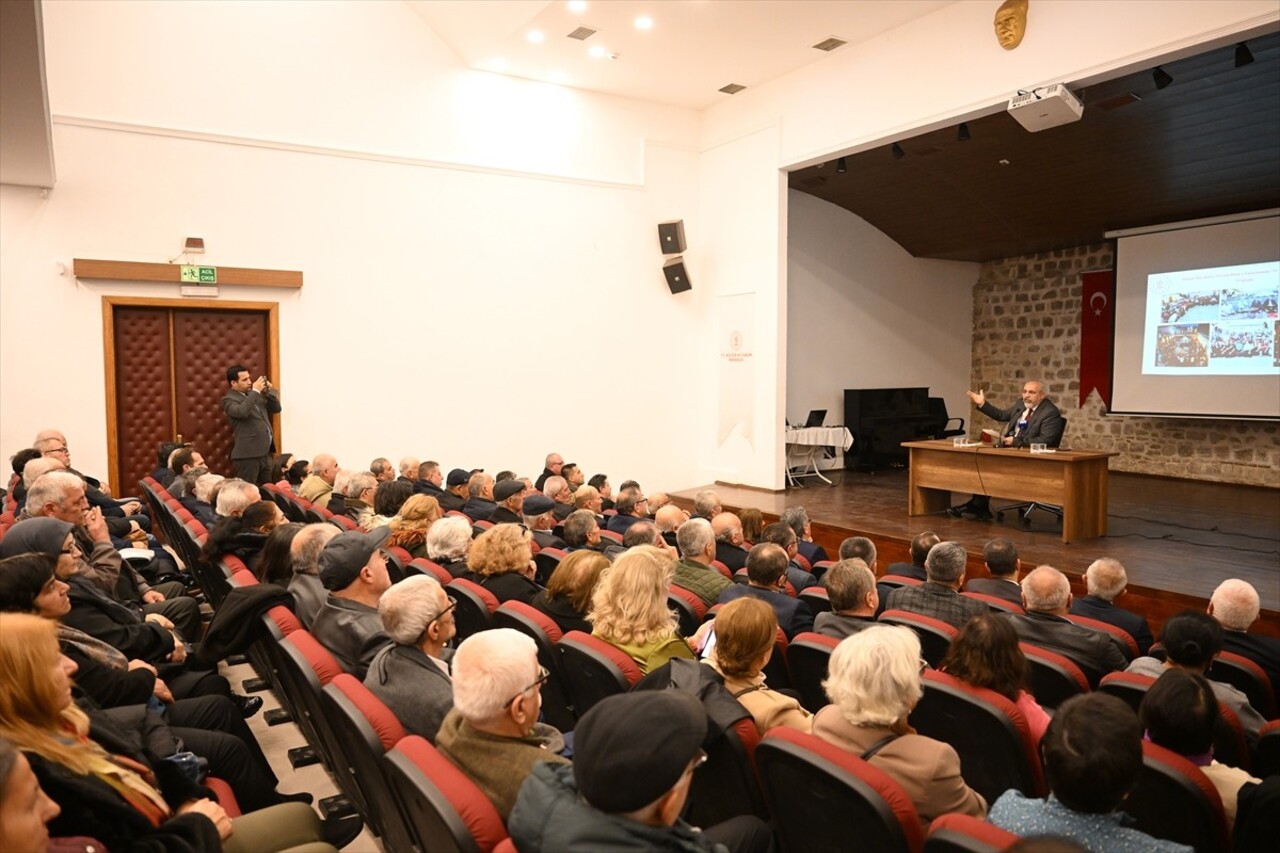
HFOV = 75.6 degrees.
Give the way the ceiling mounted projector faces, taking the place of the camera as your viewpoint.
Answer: facing away from the viewer and to the right of the viewer

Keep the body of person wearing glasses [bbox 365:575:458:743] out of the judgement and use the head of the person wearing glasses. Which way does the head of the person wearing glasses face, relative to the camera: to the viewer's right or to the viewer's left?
to the viewer's right

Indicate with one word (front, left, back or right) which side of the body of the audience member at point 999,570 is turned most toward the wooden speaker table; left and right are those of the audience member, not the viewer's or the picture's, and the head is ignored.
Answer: front

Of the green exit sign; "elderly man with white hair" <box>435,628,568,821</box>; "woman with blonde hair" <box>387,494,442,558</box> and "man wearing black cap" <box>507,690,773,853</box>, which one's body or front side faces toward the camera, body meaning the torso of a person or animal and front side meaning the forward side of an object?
the green exit sign

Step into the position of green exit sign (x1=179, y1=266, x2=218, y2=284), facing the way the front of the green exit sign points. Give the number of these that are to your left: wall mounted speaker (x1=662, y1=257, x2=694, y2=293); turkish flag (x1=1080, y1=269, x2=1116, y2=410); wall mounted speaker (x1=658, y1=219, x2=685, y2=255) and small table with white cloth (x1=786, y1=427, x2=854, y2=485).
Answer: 4

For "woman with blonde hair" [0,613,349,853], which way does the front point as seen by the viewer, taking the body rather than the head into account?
to the viewer's right

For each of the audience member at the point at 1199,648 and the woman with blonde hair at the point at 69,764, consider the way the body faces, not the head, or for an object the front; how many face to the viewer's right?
1

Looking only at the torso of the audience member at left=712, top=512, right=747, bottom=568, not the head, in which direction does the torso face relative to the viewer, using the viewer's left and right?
facing away from the viewer and to the right of the viewer

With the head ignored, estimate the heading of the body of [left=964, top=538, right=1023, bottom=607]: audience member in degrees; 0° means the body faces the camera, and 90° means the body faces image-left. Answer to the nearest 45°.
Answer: approximately 180°

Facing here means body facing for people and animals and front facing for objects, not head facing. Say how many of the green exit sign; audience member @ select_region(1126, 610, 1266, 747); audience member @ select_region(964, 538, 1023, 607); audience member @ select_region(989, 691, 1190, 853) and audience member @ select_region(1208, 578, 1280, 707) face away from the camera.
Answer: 4

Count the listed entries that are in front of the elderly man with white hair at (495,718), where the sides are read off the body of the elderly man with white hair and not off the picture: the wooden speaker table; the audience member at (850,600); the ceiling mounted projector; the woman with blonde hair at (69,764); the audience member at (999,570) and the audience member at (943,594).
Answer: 5

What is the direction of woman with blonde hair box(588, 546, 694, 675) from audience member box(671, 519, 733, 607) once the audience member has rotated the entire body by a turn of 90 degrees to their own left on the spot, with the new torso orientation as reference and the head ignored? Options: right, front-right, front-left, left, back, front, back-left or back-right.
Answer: back-left

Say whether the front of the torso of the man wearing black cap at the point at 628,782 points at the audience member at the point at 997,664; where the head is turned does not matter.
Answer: yes

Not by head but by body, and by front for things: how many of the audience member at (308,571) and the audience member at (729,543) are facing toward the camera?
0

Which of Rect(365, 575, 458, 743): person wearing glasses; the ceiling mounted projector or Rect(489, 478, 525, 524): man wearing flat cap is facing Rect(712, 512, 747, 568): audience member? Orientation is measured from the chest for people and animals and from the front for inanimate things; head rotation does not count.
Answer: the person wearing glasses

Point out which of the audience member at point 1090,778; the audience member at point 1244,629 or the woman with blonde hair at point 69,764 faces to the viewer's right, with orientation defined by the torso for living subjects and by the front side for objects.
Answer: the woman with blonde hair

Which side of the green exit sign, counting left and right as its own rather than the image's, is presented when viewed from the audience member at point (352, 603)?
front

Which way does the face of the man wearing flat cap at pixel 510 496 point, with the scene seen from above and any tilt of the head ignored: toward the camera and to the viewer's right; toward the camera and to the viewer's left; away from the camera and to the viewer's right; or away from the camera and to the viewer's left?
away from the camera and to the viewer's right
